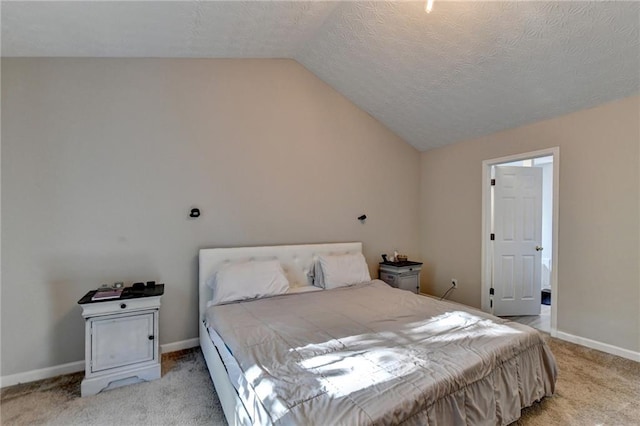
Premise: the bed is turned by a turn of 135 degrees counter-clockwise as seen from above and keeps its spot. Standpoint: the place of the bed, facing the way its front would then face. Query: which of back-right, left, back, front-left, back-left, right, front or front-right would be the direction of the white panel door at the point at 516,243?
front-right

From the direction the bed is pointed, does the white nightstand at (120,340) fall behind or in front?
behind

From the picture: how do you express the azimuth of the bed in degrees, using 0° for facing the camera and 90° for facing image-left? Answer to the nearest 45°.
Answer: approximately 315°

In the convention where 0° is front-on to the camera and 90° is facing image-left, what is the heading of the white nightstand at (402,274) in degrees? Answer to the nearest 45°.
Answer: approximately 315°

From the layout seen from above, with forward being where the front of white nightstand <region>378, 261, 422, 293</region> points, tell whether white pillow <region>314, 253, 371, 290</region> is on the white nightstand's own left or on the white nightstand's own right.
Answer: on the white nightstand's own right

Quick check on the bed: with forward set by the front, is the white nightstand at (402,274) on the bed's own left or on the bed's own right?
on the bed's own left

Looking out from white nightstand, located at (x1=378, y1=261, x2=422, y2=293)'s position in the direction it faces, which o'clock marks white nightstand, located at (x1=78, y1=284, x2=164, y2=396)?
white nightstand, located at (x1=78, y1=284, x2=164, y2=396) is roughly at 3 o'clock from white nightstand, located at (x1=378, y1=261, x2=422, y2=293).

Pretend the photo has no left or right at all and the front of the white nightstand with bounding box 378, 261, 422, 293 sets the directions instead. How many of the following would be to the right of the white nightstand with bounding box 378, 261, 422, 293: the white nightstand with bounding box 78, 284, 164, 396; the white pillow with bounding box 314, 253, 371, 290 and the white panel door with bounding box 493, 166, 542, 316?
2
